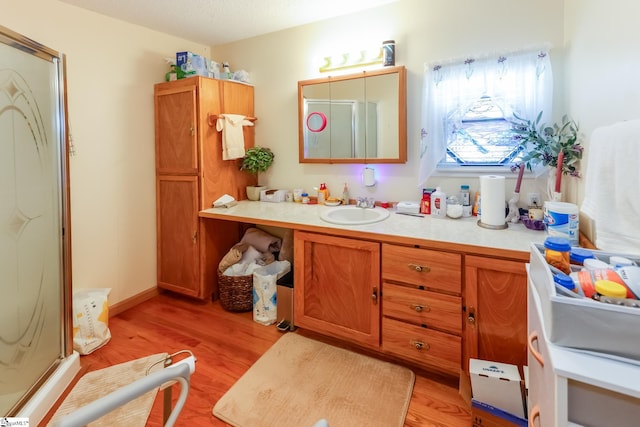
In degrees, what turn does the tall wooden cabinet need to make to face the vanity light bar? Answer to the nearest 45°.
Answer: approximately 90° to its left

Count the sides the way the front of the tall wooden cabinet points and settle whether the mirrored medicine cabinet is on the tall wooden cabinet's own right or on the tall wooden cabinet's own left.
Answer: on the tall wooden cabinet's own left

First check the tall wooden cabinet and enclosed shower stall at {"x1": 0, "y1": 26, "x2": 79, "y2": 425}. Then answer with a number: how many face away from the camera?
0

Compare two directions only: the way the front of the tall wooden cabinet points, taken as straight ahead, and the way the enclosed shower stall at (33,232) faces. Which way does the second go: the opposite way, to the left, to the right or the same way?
to the left

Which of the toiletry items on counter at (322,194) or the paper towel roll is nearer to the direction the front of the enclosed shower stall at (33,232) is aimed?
the paper towel roll

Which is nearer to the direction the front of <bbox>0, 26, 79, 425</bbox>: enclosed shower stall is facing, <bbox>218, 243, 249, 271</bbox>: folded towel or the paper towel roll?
the paper towel roll

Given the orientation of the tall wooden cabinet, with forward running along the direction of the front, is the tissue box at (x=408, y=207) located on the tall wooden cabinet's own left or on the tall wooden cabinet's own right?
on the tall wooden cabinet's own left

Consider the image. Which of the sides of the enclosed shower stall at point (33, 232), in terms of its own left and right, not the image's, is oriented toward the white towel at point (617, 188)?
front

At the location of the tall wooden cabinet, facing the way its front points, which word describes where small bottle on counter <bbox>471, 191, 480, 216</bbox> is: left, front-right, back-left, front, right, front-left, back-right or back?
left

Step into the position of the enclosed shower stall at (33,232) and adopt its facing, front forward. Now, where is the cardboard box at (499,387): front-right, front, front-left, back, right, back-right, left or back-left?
front

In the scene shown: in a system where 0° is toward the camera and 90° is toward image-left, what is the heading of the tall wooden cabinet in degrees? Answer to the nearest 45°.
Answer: approximately 45°

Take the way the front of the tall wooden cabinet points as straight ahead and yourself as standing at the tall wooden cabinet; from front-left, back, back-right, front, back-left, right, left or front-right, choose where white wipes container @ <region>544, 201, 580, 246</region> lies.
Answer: left

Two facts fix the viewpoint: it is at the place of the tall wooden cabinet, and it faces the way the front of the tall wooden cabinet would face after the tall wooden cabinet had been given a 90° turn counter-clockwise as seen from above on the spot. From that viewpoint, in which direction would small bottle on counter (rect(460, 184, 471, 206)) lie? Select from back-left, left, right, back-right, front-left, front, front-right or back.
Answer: front

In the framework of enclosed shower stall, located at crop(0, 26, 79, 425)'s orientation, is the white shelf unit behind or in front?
in front

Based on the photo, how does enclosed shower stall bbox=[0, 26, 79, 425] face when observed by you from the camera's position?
facing the viewer and to the right of the viewer

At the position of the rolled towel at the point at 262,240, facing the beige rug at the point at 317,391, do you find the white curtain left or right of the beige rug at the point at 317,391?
left

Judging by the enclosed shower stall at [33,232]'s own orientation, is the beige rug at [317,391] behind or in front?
in front
